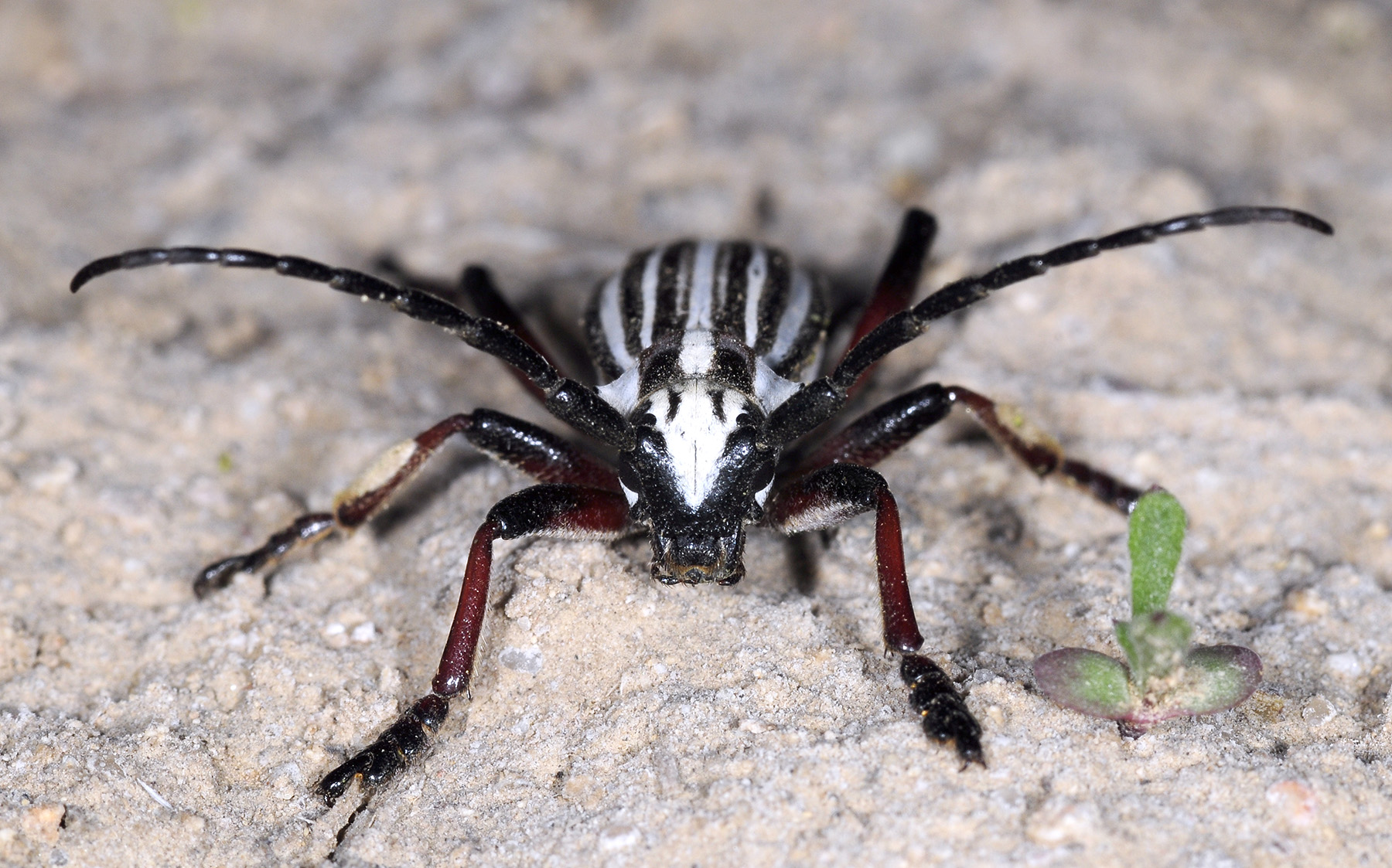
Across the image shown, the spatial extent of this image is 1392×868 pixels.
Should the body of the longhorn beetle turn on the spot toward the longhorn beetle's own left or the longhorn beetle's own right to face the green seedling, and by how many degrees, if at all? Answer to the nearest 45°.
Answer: approximately 45° to the longhorn beetle's own left

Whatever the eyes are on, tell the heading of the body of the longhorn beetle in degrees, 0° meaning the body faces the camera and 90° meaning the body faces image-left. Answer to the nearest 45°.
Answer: approximately 0°
